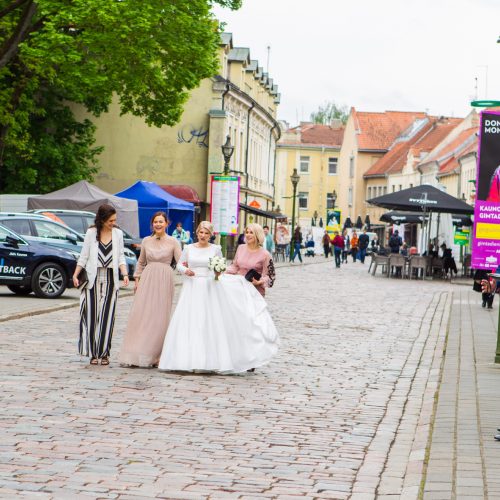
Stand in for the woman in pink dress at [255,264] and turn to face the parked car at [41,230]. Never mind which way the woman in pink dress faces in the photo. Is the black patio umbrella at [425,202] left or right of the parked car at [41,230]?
right

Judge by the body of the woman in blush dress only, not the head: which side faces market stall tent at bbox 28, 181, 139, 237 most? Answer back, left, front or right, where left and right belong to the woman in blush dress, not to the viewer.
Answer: back

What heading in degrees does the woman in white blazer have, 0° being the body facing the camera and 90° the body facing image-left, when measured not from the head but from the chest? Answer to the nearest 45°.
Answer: approximately 0°

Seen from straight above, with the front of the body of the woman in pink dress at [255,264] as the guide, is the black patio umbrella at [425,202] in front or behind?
behind

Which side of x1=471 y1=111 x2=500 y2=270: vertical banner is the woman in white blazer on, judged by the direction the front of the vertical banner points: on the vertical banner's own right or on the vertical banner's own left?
on the vertical banner's own right

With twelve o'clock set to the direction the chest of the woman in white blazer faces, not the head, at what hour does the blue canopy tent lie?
The blue canopy tent is roughly at 6 o'clock from the woman in white blazer.

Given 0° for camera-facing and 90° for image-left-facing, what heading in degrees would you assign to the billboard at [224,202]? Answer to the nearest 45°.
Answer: approximately 0°
